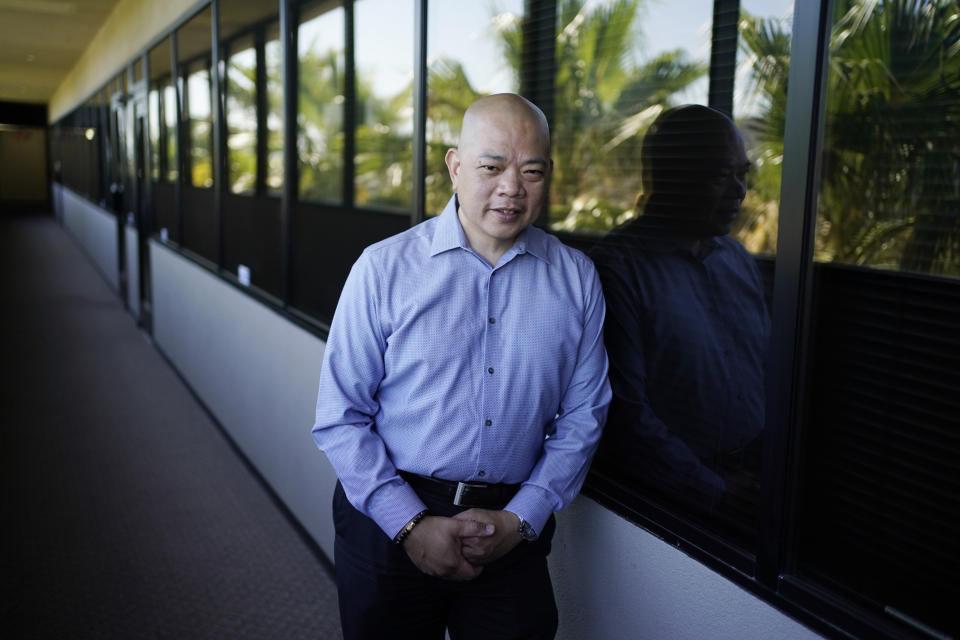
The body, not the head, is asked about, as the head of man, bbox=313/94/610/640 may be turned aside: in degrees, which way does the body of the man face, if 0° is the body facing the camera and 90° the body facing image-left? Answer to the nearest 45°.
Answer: approximately 0°
